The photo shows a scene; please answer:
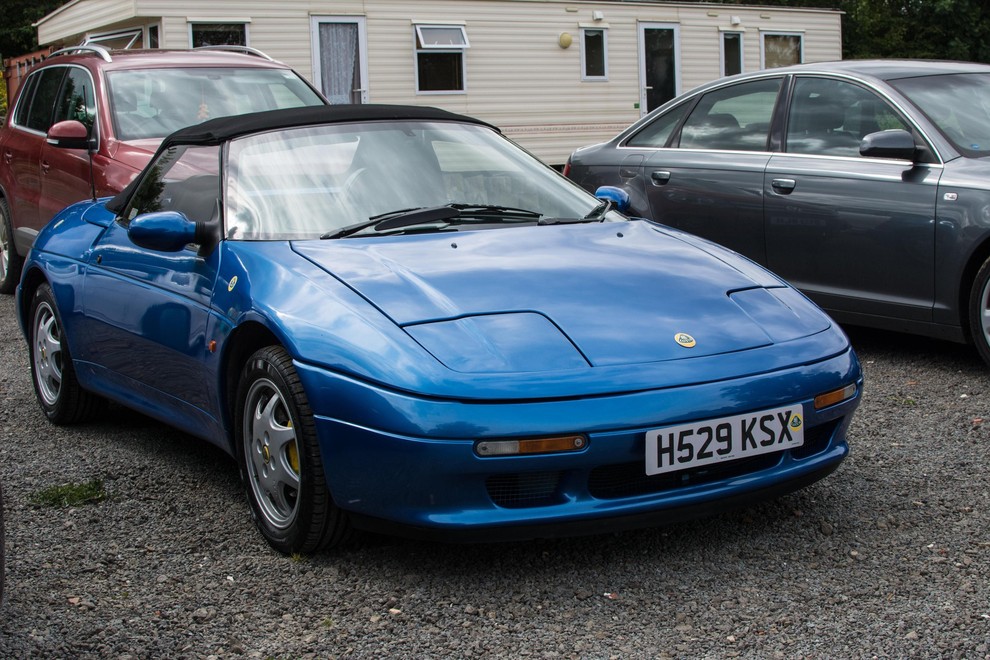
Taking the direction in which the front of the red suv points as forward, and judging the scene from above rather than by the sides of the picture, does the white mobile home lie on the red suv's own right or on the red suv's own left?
on the red suv's own left

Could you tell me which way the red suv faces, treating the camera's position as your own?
facing the viewer and to the right of the viewer

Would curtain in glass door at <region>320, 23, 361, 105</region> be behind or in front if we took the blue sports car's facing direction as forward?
behind

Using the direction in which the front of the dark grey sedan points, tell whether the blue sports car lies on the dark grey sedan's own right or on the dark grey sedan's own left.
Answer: on the dark grey sedan's own right

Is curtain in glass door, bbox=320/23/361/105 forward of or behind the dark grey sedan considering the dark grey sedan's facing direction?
behind

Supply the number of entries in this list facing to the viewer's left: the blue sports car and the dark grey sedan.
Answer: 0

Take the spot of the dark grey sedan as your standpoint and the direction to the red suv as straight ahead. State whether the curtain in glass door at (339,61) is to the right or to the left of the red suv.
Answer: right

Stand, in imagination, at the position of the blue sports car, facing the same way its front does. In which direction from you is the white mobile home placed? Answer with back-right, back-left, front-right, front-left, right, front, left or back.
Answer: back-left
